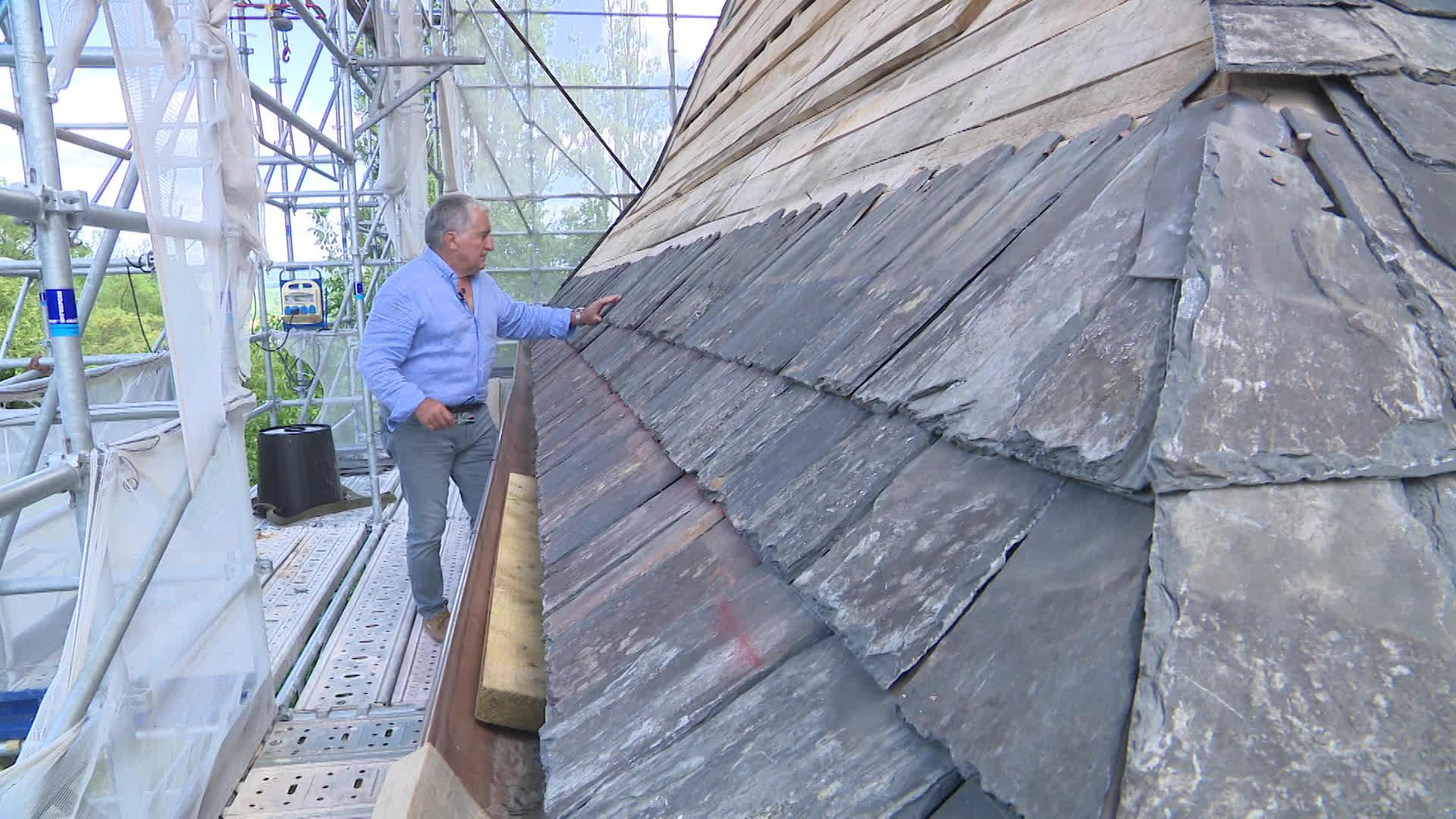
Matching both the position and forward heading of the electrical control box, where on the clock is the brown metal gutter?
The brown metal gutter is roughly at 12 o'clock from the electrical control box.

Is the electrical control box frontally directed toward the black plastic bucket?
yes

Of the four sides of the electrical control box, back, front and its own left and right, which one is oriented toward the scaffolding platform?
front

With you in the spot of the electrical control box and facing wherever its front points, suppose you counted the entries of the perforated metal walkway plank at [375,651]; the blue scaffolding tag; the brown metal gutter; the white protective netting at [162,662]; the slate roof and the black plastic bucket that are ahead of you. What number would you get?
6

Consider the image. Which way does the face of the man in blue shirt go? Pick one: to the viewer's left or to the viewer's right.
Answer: to the viewer's right

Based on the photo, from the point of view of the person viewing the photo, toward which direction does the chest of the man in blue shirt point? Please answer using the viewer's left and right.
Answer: facing the viewer and to the right of the viewer

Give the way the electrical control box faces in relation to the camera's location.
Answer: facing the viewer

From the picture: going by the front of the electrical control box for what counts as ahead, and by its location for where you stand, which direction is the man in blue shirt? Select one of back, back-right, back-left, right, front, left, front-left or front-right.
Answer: front

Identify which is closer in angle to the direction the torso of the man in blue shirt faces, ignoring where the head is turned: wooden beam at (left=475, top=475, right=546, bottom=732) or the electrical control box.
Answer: the wooden beam

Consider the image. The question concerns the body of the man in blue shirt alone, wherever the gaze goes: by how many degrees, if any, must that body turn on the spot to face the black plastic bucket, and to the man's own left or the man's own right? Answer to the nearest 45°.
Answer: approximately 135° to the man's own left

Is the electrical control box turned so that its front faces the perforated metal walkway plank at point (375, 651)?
yes

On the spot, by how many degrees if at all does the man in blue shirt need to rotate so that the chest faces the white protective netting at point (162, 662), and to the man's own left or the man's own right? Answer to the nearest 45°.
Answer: approximately 90° to the man's own right

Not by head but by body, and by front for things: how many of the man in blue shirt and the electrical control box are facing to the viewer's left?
0
